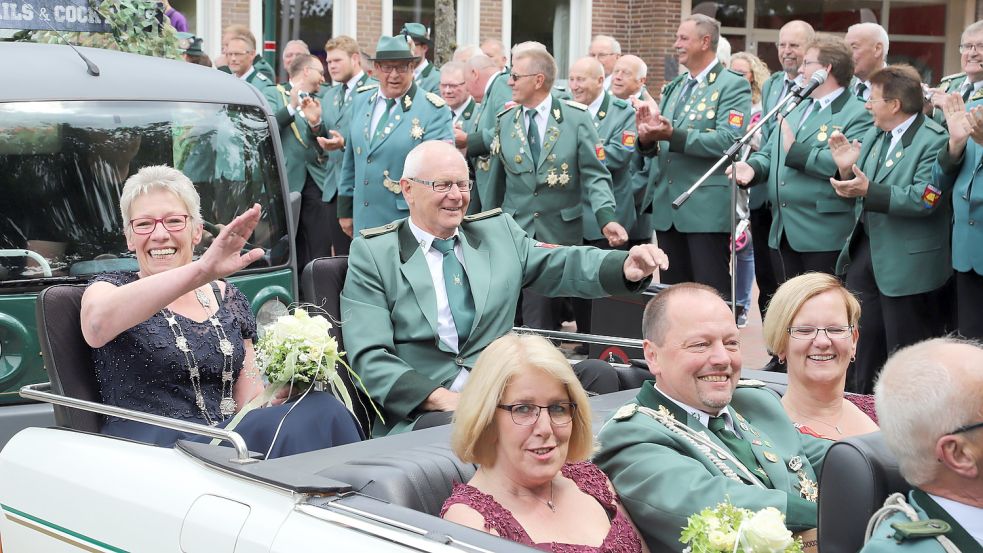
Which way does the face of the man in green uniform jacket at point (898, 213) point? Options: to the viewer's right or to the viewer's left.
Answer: to the viewer's left

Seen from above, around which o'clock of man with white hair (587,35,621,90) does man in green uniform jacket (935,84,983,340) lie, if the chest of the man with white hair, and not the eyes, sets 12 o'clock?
The man in green uniform jacket is roughly at 10 o'clock from the man with white hair.

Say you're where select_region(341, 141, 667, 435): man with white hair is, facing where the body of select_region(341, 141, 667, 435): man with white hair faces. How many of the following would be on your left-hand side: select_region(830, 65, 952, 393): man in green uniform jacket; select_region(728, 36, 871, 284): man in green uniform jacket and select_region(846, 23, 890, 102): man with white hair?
3

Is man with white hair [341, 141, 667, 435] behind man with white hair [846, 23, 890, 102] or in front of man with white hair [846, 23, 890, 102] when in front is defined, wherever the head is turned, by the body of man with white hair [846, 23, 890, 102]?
in front

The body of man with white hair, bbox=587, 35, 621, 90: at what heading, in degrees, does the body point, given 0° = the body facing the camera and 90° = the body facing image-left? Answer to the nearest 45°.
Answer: approximately 45°
